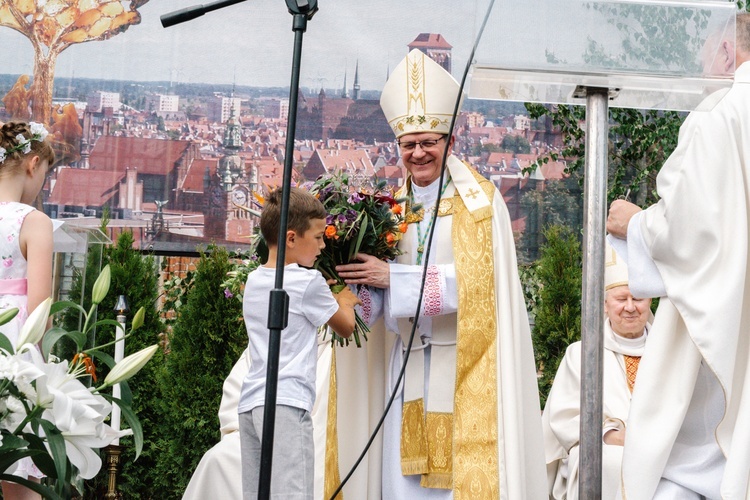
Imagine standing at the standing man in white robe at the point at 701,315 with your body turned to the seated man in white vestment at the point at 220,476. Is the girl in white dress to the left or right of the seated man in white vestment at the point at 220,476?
left

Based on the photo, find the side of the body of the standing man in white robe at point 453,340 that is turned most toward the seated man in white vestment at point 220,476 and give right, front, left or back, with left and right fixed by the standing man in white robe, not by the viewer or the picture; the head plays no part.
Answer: right

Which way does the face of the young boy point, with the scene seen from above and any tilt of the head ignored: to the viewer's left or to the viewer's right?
to the viewer's right

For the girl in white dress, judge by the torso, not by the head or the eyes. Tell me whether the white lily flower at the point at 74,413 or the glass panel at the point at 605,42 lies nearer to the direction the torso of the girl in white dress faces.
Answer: the glass panel

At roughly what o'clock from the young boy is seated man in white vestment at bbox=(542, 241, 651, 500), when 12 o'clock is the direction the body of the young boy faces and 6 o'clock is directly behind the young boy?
The seated man in white vestment is roughly at 12 o'clock from the young boy.

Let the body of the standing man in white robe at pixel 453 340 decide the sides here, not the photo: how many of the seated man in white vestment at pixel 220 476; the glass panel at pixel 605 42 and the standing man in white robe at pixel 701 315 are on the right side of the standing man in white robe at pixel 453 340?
1

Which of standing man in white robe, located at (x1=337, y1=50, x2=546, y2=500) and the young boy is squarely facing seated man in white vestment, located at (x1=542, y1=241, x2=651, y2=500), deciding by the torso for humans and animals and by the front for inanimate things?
the young boy

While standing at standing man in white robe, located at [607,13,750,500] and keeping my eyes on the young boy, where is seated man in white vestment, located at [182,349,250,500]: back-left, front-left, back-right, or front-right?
front-right

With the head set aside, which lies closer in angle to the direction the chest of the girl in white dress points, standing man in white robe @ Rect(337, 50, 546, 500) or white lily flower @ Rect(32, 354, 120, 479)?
the standing man in white robe
